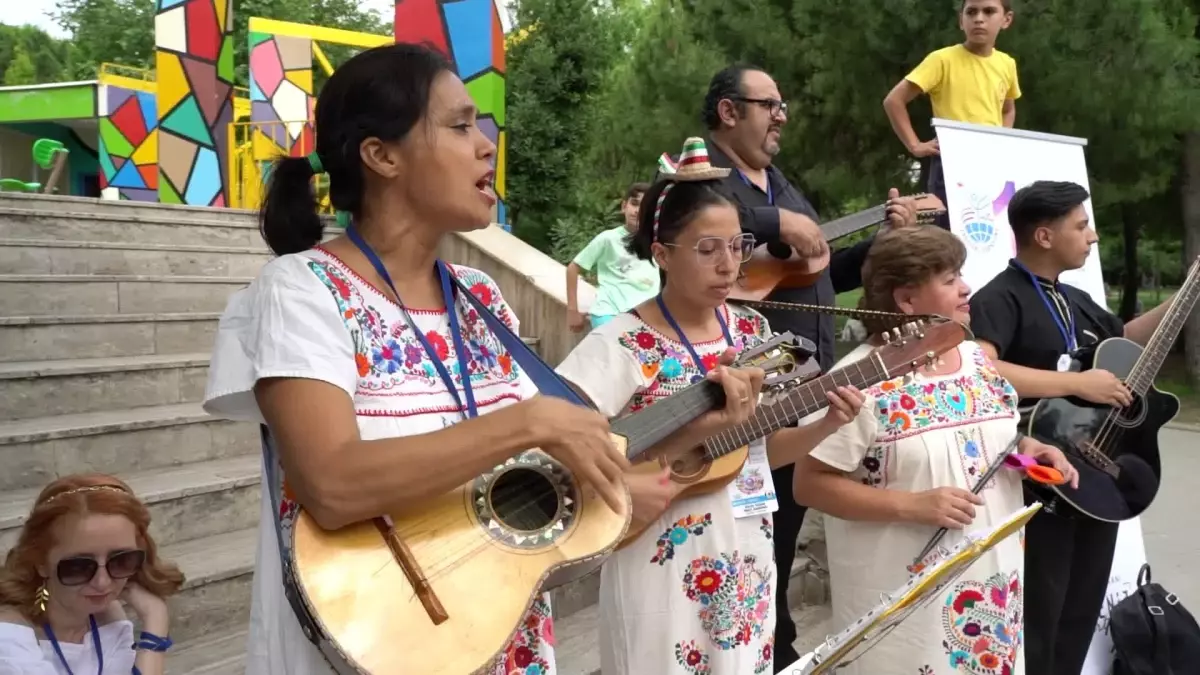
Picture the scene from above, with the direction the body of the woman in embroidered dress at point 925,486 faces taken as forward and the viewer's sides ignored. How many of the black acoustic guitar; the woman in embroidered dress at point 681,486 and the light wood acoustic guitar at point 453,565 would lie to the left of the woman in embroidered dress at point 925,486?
1

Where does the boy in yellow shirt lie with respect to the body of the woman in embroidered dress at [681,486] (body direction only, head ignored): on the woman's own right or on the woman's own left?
on the woman's own left

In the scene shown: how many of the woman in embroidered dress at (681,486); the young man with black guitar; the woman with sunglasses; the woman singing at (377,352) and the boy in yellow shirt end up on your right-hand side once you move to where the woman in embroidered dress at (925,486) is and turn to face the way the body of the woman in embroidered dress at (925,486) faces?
3

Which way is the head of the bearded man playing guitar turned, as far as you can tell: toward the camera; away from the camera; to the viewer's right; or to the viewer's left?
to the viewer's right

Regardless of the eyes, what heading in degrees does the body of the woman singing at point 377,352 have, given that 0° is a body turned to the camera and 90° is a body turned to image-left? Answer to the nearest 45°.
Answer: approximately 315°

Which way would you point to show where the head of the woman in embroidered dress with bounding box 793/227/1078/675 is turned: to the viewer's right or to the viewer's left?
to the viewer's right

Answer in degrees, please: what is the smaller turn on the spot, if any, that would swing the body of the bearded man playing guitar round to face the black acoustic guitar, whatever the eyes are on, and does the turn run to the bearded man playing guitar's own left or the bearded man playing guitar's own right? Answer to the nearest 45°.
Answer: approximately 45° to the bearded man playing guitar's own left

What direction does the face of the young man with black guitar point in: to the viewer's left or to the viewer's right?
to the viewer's right

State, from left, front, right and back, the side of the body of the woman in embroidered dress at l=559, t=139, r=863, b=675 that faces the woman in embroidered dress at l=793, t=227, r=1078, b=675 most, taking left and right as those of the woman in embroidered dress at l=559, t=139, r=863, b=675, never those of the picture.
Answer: left

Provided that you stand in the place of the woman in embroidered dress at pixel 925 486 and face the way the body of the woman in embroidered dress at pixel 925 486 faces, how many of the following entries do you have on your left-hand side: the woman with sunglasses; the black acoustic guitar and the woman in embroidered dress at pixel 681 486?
1

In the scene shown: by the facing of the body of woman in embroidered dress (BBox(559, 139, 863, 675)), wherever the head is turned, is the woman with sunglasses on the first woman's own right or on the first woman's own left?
on the first woman's own right
